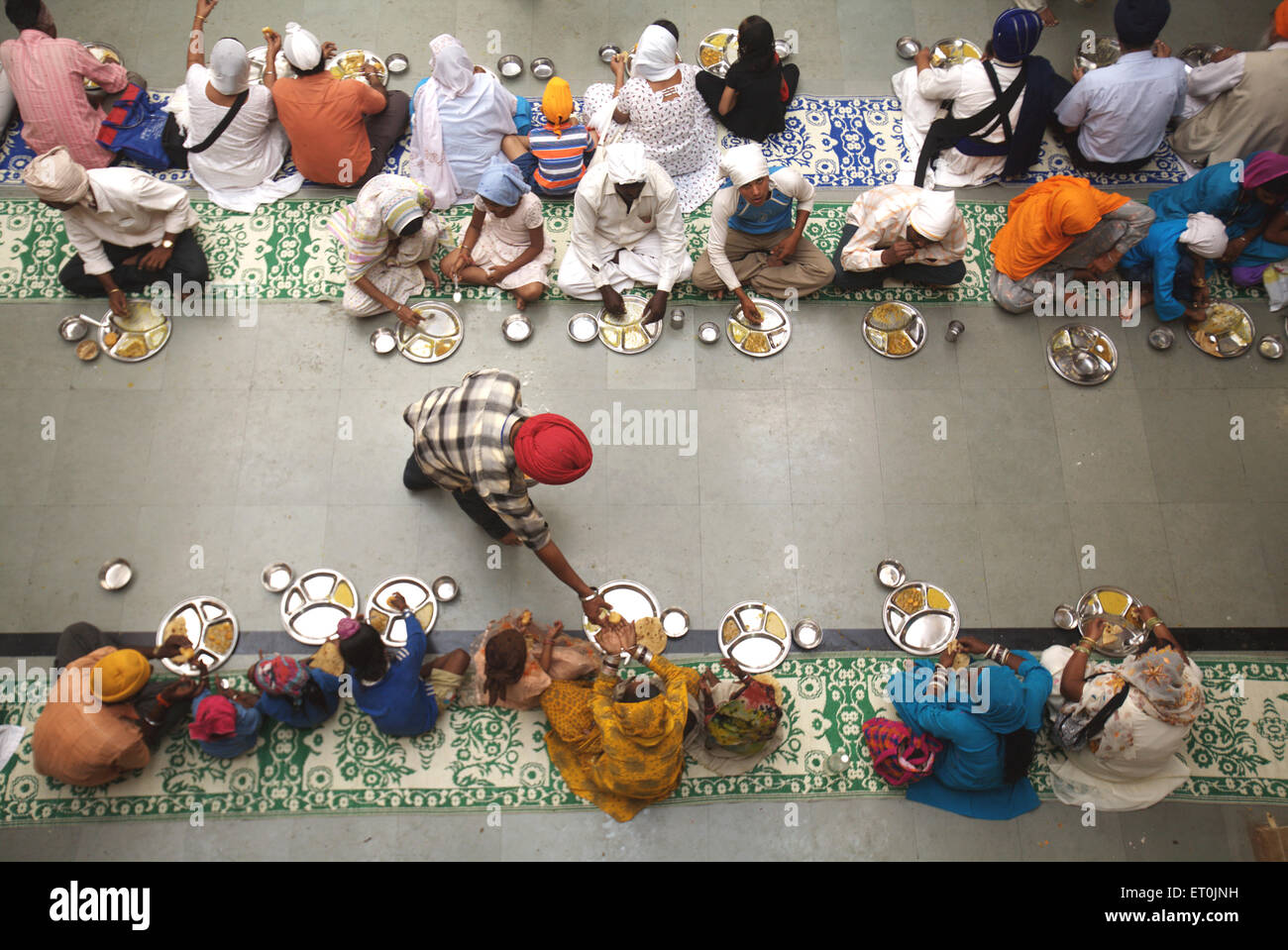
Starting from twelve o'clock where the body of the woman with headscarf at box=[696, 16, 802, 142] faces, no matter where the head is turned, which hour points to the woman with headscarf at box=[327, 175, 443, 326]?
the woman with headscarf at box=[327, 175, 443, 326] is roughly at 8 o'clock from the woman with headscarf at box=[696, 16, 802, 142].

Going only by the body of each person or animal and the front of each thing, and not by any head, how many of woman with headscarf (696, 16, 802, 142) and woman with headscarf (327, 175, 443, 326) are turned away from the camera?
1

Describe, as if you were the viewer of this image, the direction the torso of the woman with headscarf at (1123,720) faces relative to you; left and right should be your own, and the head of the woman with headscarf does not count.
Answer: facing away from the viewer

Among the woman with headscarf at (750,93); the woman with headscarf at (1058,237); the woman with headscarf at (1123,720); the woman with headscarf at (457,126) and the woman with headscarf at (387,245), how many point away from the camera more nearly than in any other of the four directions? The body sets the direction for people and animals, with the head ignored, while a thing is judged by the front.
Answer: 3

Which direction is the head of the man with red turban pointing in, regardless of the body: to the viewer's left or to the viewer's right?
to the viewer's right

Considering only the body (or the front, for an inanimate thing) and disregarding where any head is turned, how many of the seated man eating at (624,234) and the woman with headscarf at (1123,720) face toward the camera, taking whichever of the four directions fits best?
1

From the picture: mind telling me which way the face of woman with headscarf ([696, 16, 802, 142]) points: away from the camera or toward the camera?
away from the camera

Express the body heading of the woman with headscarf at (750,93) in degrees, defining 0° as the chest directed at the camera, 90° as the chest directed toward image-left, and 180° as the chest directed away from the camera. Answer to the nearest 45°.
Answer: approximately 180°

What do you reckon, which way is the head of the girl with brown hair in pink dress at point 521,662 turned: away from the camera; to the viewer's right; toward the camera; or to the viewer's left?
away from the camera
